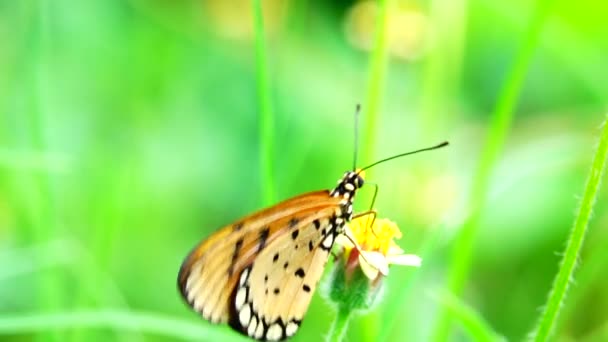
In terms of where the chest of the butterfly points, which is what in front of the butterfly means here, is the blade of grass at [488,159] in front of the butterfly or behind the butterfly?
in front

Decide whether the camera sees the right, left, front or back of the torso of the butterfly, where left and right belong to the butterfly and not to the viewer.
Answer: right

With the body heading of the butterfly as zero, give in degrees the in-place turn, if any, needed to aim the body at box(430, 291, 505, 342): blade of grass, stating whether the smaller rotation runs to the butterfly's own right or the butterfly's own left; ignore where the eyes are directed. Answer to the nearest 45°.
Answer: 0° — it already faces it

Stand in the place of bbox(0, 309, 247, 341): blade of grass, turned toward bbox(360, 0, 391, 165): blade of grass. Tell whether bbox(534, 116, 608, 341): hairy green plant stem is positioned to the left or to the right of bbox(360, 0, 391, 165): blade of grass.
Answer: right
